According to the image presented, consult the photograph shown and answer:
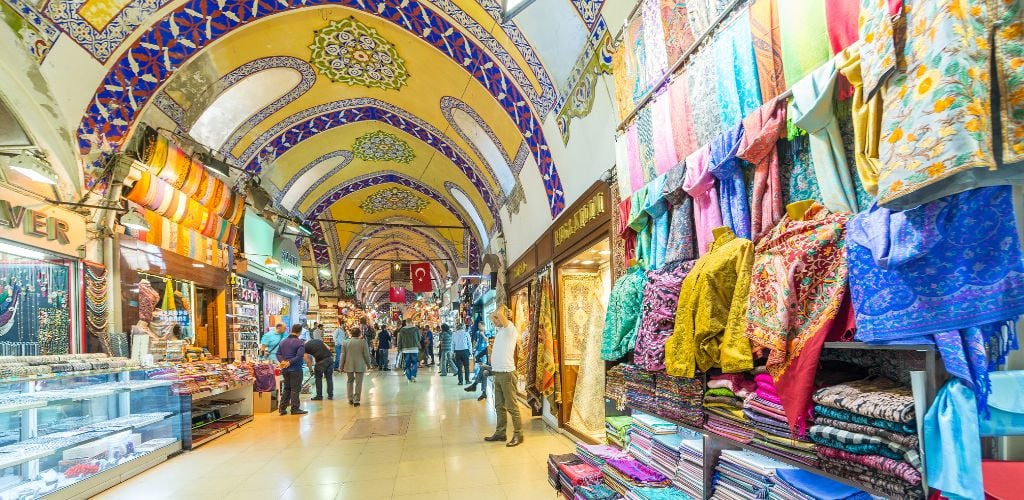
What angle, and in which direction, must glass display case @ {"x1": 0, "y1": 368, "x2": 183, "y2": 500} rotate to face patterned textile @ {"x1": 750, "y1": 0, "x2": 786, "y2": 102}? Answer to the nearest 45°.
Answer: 0° — it already faces it

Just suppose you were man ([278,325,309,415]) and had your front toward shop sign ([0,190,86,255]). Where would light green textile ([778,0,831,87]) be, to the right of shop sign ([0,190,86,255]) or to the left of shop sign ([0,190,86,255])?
left

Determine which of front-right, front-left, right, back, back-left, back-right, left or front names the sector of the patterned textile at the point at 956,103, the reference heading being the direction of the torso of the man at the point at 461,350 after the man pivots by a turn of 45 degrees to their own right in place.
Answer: back-right

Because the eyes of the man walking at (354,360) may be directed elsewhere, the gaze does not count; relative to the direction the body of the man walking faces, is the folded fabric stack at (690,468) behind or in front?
behind

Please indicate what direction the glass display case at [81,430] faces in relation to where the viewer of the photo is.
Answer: facing the viewer and to the right of the viewer

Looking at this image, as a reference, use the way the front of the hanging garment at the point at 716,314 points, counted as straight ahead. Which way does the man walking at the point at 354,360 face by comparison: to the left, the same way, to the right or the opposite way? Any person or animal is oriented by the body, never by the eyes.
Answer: to the right

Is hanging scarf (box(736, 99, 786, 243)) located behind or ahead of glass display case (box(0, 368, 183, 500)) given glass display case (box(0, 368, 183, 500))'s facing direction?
ahead

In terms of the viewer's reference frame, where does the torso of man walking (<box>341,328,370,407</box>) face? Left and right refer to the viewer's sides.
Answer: facing away from the viewer

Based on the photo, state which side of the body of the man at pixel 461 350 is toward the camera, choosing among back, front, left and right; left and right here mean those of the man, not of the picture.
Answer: back
